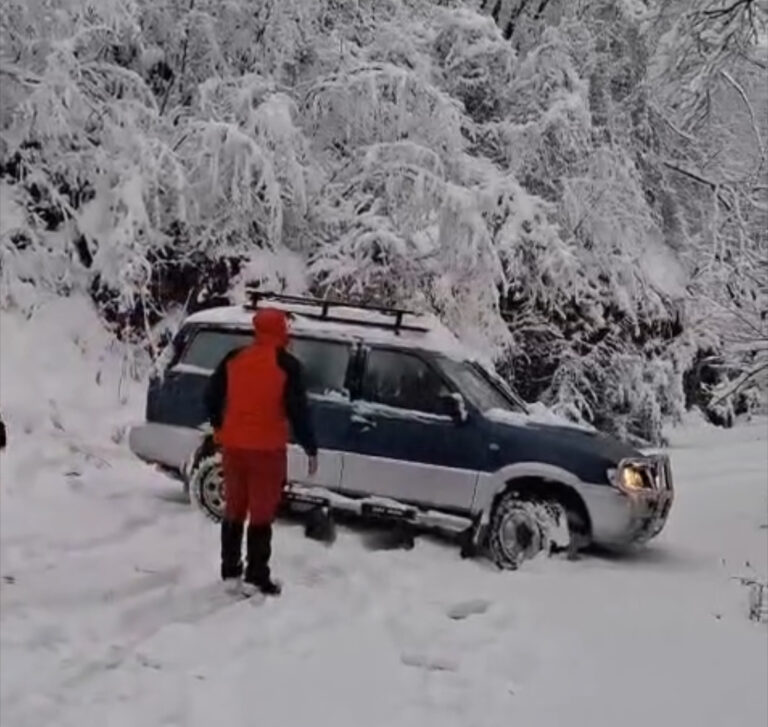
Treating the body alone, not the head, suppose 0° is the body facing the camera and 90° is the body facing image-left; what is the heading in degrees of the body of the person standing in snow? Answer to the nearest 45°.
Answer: approximately 225°

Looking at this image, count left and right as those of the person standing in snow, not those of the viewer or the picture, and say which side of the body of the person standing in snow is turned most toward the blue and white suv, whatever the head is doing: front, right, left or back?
front
